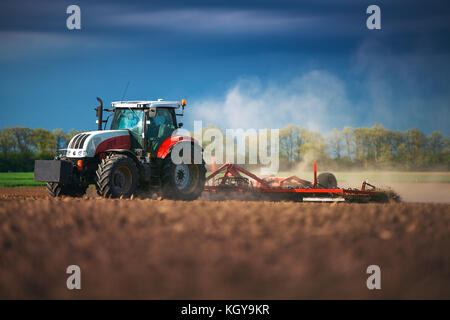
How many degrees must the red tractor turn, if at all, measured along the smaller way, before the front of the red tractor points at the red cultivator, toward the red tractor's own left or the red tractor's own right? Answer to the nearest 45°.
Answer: approximately 135° to the red tractor's own left

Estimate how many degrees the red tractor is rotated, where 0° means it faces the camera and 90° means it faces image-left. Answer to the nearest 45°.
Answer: approximately 45°
